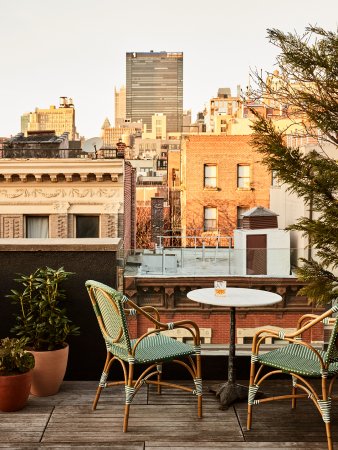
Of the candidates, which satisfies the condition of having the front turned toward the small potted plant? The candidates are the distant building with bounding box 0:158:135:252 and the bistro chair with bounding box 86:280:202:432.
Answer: the distant building

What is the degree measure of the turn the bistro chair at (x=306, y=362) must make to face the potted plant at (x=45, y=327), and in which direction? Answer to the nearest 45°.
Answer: approximately 45° to its left

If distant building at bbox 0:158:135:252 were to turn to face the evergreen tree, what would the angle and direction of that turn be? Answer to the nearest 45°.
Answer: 0° — it already faces it

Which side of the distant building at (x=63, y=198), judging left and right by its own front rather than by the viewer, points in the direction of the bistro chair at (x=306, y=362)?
front

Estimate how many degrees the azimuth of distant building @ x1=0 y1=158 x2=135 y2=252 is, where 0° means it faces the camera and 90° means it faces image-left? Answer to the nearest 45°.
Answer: approximately 0°

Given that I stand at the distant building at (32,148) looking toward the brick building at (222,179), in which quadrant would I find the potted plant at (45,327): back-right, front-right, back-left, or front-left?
back-right

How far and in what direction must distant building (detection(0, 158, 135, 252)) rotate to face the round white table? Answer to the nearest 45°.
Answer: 0° — it already faces it

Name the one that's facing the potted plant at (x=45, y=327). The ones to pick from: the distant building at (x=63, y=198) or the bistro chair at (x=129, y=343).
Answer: the distant building

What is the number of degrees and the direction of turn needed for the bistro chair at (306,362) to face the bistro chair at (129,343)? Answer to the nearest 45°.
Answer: approximately 45° to its left
